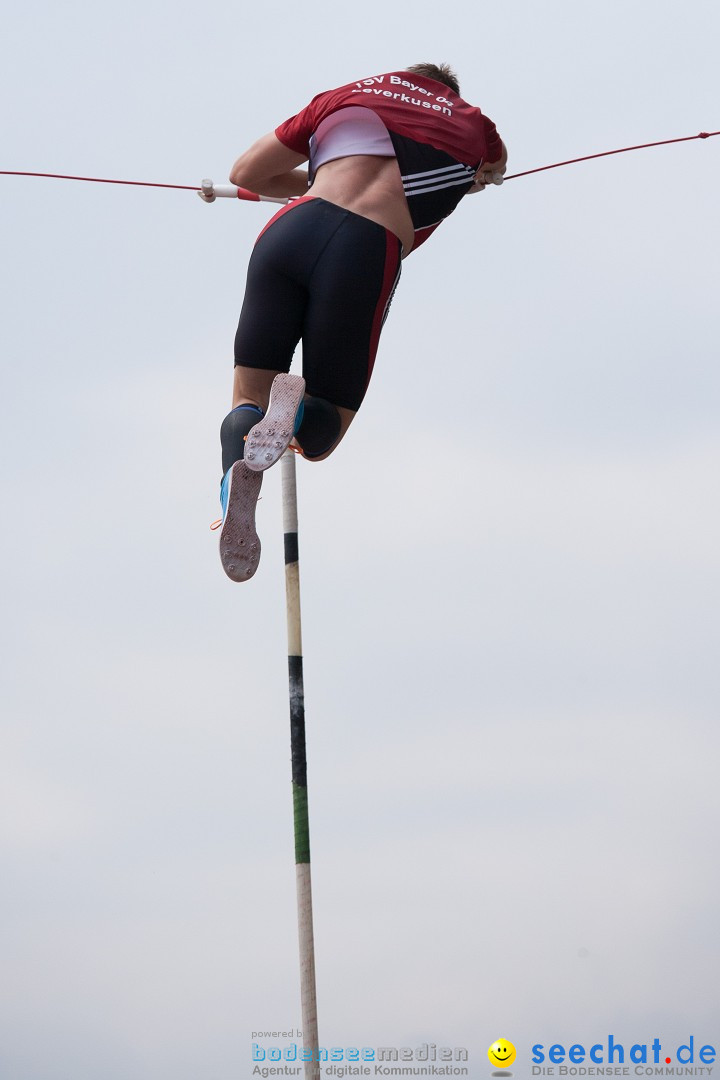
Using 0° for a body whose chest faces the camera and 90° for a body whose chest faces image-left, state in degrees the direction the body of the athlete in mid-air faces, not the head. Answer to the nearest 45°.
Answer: approximately 180°
